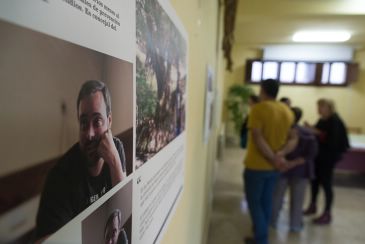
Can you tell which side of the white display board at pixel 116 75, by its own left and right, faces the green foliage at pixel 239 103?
left

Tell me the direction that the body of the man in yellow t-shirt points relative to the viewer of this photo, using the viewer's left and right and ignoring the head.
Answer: facing away from the viewer and to the left of the viewer

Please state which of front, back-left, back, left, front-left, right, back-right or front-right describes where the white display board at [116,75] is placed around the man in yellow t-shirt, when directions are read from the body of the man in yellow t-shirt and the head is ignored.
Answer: back-left

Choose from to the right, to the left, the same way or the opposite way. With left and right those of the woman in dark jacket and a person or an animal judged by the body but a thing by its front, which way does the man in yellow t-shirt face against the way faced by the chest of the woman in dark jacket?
to the right

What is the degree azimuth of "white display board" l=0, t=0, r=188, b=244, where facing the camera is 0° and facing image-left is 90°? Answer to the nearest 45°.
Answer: approximately 315°

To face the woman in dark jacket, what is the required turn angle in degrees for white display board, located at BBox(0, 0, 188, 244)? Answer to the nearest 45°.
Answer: approximately 90° to its left

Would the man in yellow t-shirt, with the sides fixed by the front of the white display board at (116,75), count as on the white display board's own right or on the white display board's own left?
on the white display board's own left

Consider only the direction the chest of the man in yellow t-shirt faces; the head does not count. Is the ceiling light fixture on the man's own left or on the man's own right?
on the man's own right

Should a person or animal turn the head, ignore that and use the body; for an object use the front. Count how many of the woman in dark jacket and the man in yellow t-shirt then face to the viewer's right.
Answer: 0

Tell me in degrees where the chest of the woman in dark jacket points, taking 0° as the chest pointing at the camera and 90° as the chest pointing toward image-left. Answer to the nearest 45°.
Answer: approximately 45°

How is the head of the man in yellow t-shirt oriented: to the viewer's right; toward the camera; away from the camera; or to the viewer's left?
away from the camera

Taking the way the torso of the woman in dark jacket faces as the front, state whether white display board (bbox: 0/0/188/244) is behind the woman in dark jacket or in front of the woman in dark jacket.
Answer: in front

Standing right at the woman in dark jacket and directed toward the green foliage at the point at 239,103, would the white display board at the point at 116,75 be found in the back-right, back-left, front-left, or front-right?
back-left
